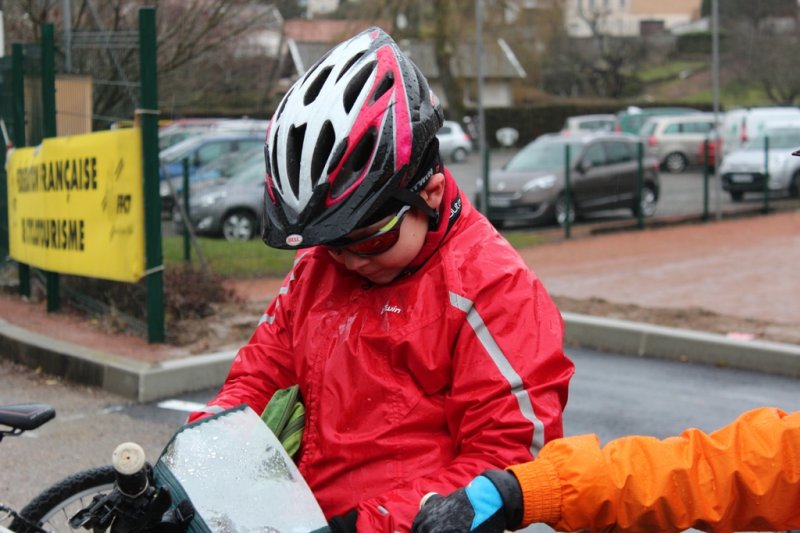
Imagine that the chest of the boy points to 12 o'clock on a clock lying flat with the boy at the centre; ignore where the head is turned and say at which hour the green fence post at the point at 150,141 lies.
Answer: The green fence post is roughly at 4 o'clock from the boy.

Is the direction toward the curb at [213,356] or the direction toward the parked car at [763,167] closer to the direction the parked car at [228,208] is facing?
the curb

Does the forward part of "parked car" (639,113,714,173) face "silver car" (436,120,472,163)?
no

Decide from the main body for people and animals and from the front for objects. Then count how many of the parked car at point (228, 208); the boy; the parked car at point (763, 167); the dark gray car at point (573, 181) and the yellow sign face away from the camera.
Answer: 0

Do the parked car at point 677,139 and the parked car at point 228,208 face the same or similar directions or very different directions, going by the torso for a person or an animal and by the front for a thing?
very different directions

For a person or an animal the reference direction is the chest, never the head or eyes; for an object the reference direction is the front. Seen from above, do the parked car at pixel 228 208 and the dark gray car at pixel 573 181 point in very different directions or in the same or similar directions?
same or similar directions

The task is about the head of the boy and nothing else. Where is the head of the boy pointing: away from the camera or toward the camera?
toward the camera

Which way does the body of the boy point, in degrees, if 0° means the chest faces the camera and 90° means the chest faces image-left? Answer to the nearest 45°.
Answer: approximately 45°

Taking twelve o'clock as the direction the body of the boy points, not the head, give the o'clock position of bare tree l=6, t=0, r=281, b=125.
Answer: The bare tree is roughly at 4 o'clock from the boy.

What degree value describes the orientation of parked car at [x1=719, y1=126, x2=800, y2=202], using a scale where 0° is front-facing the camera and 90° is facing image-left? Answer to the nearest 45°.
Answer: approximately 45°

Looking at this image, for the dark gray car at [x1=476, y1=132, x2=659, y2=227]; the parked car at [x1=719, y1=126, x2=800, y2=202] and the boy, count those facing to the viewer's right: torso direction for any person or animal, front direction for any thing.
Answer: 0

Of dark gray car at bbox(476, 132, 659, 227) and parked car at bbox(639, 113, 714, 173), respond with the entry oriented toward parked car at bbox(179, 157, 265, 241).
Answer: the dark gray car

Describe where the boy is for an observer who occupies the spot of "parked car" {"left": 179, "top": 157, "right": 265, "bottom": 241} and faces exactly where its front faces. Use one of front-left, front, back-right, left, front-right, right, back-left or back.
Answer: front-left
